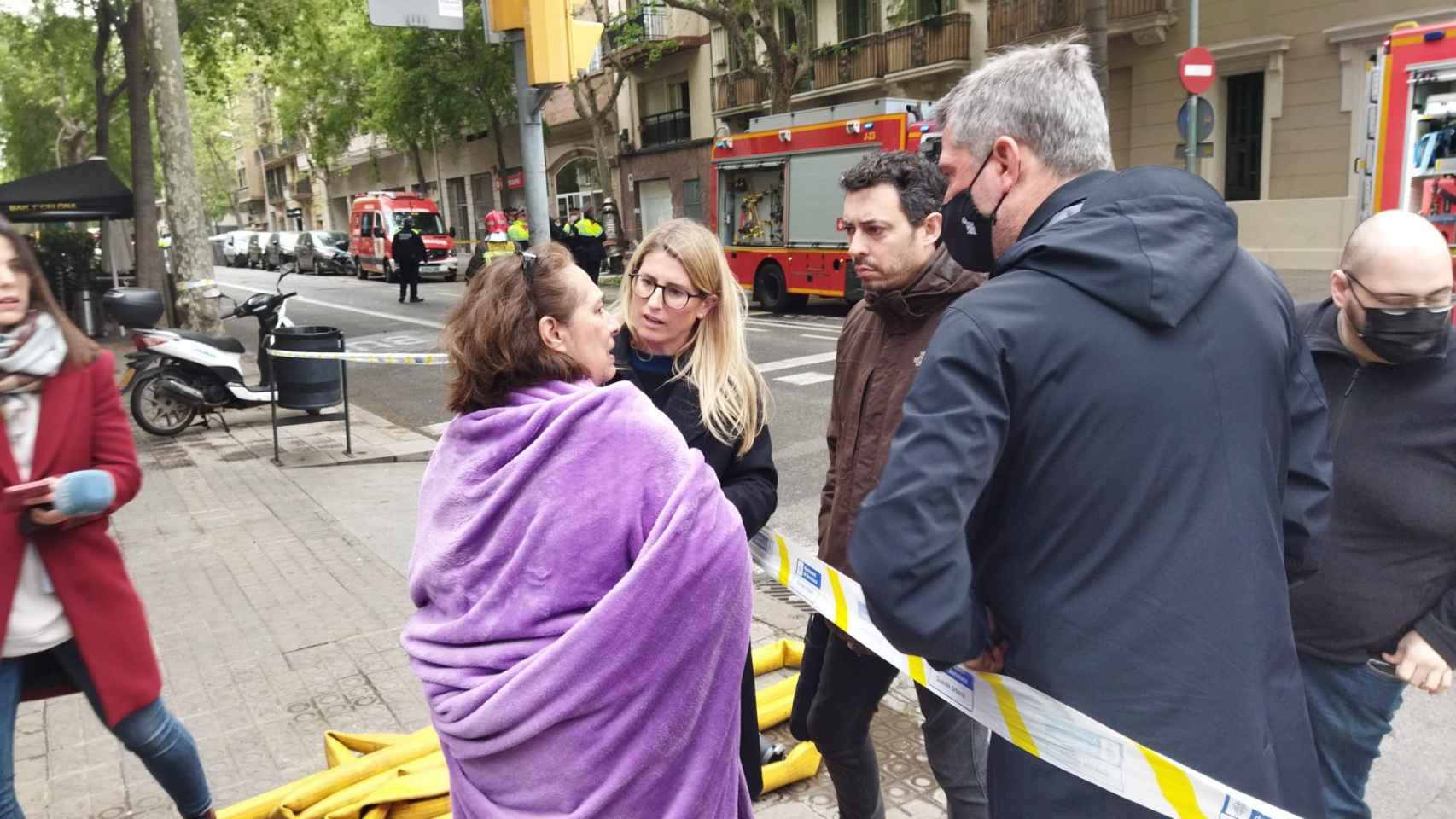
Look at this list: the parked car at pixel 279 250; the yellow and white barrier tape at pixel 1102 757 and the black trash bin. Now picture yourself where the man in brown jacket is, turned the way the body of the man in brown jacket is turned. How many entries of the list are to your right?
2

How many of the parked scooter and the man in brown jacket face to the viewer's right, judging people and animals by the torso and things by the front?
1

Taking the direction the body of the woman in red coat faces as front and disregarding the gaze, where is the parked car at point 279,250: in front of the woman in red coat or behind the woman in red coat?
behind

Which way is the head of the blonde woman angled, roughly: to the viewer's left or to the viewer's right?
to the viewer's left

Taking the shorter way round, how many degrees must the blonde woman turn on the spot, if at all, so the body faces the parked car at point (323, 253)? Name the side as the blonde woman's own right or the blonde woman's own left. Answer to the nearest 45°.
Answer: approximately 135° to the blonde woman's own right

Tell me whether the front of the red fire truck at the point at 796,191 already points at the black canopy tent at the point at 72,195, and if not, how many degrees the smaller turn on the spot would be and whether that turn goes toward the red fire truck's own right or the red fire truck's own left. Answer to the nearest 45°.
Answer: approximately 135° to the red fire truck's own right

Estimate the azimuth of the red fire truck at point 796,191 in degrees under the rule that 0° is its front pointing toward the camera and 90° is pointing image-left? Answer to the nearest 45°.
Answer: approximately 315°

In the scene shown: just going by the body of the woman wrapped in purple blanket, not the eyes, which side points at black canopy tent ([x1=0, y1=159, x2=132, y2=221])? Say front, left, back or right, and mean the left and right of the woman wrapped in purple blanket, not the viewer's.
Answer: left

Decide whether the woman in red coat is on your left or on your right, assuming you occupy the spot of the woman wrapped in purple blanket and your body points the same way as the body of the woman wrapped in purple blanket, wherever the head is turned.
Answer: on your left

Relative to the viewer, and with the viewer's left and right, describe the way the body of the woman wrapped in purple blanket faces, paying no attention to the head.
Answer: facing away from the viewer and to the right of the viewer

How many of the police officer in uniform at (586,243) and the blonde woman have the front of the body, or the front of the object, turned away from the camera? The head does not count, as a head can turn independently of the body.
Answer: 1

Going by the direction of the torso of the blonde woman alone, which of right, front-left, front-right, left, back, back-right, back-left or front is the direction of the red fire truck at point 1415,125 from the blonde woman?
back

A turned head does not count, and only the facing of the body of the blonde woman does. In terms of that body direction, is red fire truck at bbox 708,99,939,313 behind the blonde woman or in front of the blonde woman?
behind

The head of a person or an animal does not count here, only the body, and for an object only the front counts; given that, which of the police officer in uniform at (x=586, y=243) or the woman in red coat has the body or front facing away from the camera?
the police officer in uniform
